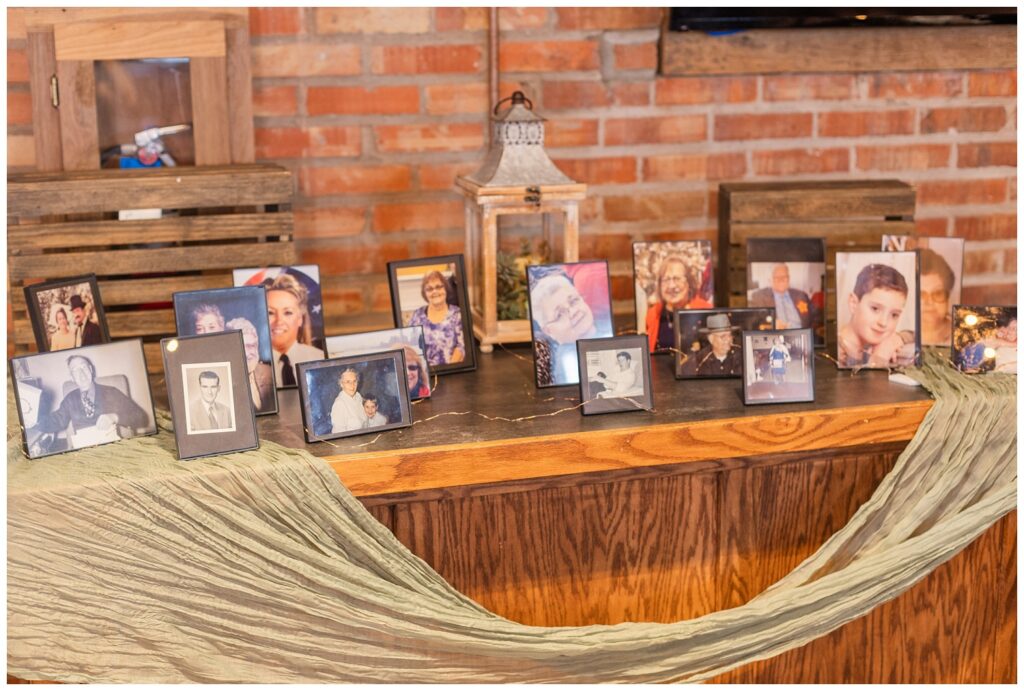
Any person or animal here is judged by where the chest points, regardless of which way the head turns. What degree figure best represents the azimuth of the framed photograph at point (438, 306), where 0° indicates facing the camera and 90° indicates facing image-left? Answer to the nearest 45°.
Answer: approximately 0°

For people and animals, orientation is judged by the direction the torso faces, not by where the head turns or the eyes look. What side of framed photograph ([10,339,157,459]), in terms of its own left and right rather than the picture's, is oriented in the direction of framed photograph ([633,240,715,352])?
left

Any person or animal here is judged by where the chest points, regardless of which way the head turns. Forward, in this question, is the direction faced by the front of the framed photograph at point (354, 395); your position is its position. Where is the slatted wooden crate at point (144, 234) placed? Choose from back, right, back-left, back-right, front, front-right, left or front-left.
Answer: back-right

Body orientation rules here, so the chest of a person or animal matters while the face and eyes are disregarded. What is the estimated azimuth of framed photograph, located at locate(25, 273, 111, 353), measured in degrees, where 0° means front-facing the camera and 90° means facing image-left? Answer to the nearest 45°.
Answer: approximately 0°
